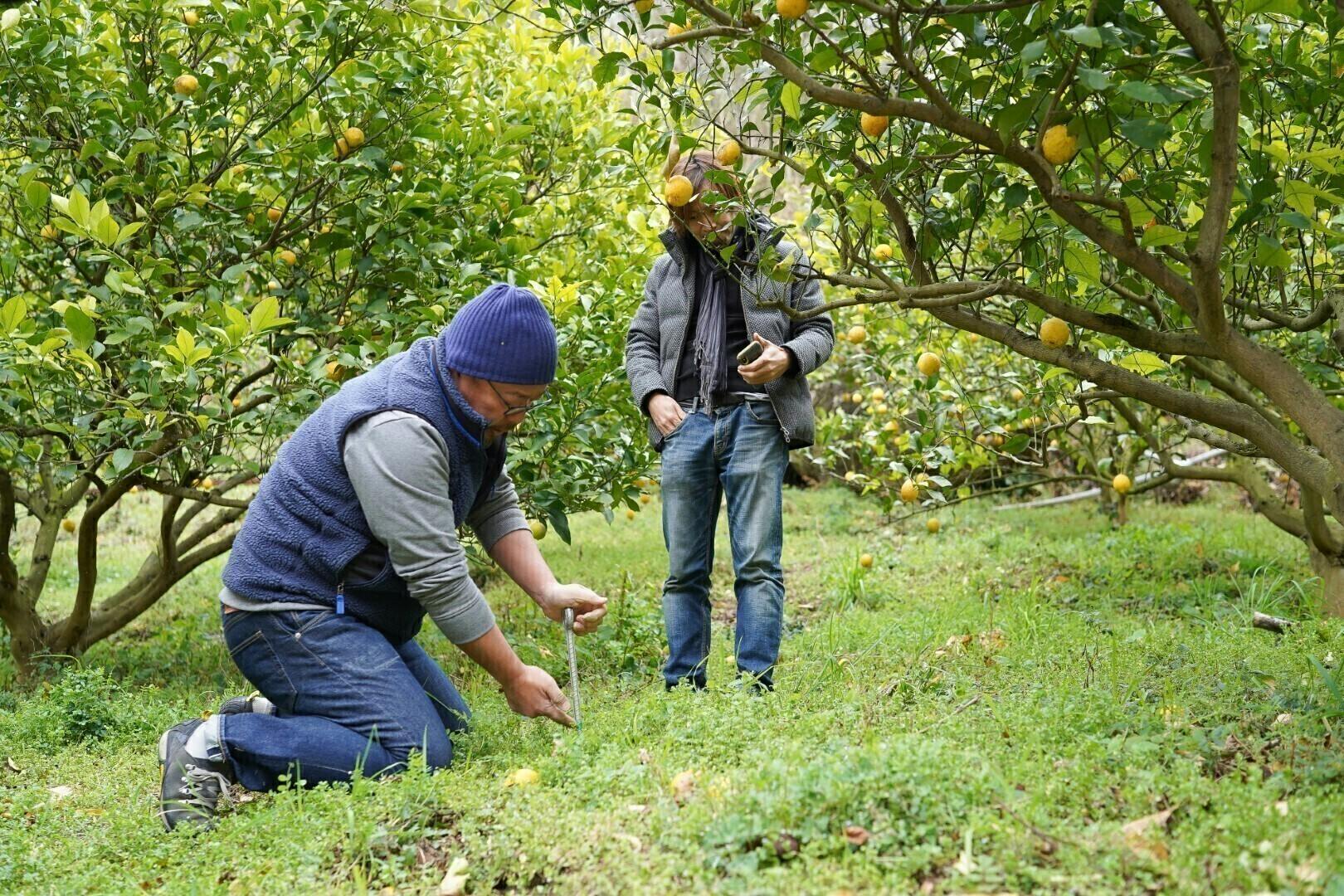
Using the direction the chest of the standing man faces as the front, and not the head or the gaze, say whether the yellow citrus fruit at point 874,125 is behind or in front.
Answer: in front

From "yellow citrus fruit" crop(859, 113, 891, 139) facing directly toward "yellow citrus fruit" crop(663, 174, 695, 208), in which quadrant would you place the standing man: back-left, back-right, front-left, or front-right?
front-right

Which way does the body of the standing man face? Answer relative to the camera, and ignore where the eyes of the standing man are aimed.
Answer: toward the camera

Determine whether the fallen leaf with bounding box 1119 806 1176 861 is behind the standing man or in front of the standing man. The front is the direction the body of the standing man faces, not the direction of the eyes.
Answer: in front

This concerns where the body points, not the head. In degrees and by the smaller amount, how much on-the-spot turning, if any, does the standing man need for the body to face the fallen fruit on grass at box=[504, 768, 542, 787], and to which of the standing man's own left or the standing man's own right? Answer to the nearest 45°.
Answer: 0° — they already face it

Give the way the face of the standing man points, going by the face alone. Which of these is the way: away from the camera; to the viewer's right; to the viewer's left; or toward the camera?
toward the camera

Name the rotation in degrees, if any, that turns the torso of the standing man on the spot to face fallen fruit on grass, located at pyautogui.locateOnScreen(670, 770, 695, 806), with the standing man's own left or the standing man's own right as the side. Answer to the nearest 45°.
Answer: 0° — they already face it
